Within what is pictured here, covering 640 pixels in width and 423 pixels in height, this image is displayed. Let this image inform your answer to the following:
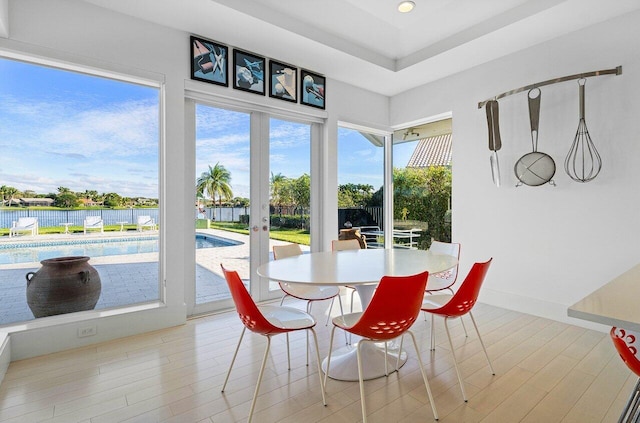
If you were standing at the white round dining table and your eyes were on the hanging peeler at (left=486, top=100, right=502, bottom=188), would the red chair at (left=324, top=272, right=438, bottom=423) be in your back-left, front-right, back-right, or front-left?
back-right

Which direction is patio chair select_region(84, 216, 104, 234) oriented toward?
toward the camera

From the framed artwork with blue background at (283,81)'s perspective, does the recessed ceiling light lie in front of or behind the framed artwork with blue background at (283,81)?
in front

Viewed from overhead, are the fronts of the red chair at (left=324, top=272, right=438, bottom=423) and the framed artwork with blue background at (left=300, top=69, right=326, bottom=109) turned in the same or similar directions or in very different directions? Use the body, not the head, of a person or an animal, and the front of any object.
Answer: very different directions

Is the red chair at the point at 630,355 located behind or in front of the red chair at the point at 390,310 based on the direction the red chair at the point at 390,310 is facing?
behind

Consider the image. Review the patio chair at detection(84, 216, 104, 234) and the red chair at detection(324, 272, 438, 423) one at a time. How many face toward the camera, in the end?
1

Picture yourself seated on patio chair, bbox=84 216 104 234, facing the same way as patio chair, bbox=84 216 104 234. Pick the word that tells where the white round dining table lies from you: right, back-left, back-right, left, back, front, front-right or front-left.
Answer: front-left

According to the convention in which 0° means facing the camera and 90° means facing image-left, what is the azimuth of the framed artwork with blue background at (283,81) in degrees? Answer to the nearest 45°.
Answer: approximately 315°

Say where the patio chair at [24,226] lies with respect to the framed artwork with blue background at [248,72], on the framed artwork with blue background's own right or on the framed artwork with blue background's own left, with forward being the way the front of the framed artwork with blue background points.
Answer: on the framed artwork with blue background's own right
